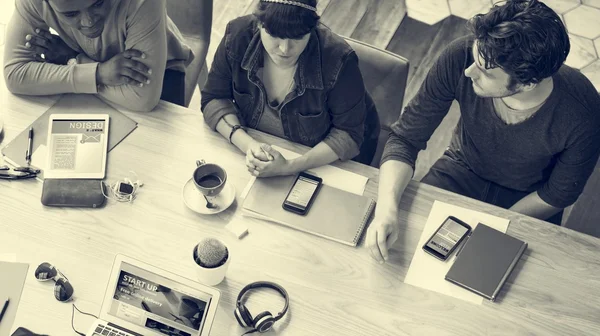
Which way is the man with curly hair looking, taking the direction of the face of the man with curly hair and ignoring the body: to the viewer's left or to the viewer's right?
to the viewer's left

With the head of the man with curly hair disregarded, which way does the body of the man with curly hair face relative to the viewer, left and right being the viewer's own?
facing the viewer and to the left of the viewer

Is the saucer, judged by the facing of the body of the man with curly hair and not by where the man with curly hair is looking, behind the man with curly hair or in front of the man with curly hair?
in front

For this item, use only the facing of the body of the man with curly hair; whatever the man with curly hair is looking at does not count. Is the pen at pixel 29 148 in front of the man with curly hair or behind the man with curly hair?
in front

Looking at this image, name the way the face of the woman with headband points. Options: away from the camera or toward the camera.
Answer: toward the camera

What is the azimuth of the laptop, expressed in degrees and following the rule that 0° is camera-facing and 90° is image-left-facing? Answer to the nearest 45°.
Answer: approximately 45°

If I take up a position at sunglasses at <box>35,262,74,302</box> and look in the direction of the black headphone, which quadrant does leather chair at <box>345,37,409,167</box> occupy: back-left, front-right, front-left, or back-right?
front-left

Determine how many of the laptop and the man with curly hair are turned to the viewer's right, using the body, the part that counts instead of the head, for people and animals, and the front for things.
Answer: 0

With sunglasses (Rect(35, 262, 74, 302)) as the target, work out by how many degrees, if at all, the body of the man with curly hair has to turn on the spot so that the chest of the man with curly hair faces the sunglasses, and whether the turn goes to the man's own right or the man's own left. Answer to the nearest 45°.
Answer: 0° — they already face it

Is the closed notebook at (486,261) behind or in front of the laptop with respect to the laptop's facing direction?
behind

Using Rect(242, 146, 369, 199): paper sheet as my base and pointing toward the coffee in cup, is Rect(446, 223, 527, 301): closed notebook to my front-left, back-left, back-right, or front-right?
back-left
